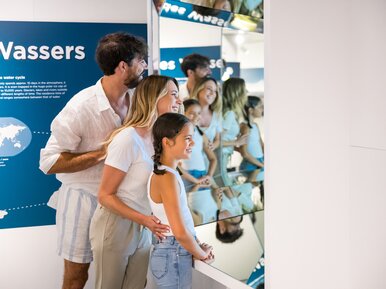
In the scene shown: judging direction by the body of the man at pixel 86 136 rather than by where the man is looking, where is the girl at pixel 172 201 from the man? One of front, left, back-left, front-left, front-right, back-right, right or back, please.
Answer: front-right

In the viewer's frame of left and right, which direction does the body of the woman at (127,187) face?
facing to the right of the viewer

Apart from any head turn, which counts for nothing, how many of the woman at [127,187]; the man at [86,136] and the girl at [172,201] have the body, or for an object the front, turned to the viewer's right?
3

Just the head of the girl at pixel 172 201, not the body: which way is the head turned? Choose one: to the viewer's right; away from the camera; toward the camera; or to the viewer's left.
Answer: to the viewer's right

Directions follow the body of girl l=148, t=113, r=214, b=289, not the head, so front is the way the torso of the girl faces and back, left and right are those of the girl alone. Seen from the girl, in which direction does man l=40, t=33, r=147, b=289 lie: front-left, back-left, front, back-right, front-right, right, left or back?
back-left

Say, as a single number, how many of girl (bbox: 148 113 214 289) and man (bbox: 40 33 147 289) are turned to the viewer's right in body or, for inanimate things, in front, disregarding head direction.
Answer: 2

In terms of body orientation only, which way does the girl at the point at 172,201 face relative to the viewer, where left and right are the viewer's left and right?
facing to the right of the viewer

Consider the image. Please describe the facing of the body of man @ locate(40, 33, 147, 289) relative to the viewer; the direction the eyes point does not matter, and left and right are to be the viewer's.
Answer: facing to the right of the viewer

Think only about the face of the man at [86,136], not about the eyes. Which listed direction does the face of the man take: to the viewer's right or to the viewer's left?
to the viewer's right
